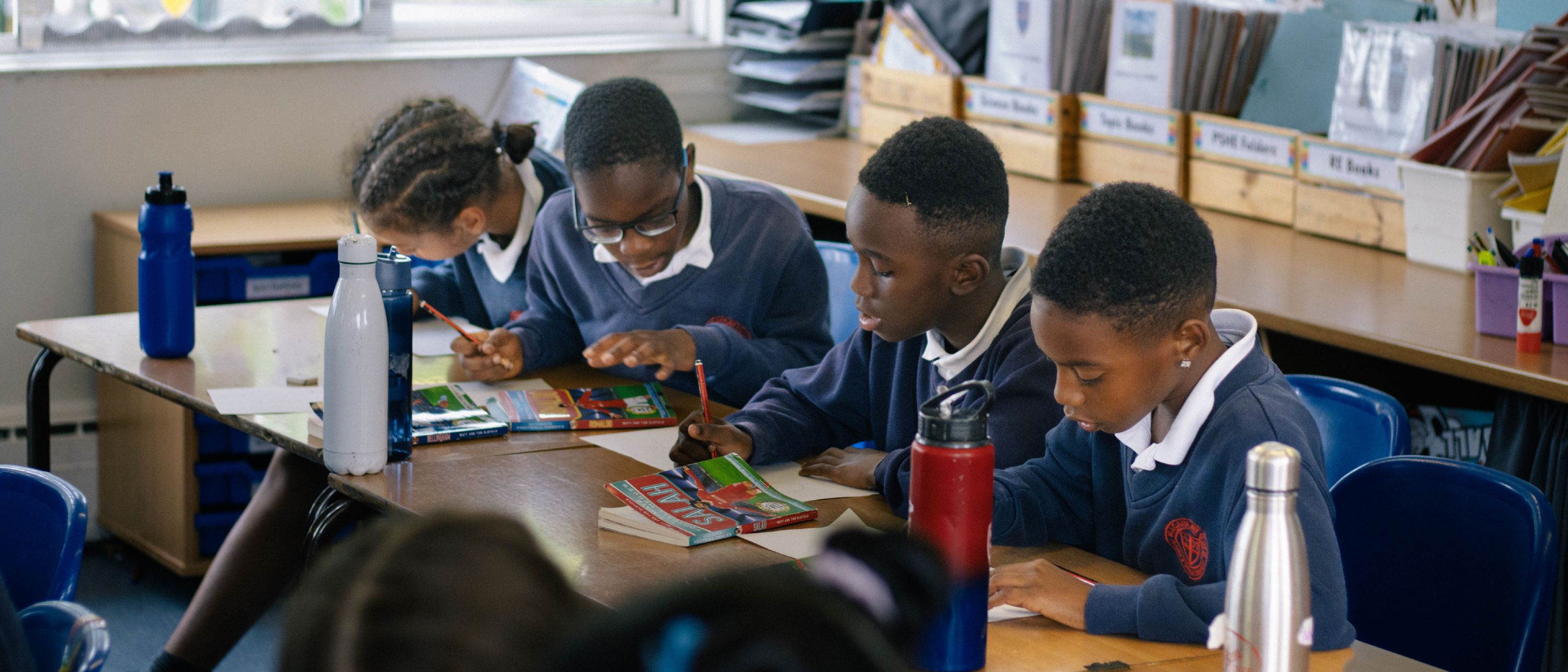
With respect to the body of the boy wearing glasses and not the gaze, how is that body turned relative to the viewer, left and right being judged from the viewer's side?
facing the viewer and to the left of the viewer

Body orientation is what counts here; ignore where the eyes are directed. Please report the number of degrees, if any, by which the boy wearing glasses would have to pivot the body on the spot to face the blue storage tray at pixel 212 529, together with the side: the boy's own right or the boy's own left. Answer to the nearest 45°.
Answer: approximately 90° to the boy's own right

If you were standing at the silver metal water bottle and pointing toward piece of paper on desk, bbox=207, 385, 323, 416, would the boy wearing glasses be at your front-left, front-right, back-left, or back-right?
front-right

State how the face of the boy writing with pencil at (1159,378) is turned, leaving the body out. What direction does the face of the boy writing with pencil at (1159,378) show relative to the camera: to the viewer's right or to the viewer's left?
to the viewer's left

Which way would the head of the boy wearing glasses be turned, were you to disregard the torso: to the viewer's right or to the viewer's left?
to the viewer's left

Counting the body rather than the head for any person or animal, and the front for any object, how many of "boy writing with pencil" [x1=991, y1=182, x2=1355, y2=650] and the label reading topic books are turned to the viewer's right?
0

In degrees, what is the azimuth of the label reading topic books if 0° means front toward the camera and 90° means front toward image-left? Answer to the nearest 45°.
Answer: approximately 45°

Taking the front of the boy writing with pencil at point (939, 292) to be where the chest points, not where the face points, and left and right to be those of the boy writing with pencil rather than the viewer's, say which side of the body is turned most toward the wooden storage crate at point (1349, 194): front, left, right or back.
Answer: back

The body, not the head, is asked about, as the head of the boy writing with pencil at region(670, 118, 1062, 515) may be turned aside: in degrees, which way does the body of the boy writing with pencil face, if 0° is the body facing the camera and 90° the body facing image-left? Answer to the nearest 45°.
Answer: approximately 45°

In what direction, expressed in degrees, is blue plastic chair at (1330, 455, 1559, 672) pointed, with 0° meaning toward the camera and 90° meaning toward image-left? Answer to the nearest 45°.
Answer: approximately 45°
